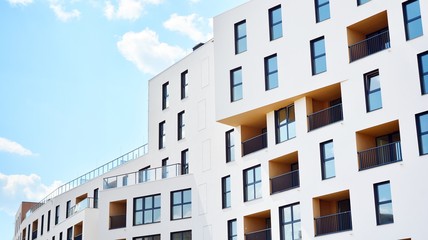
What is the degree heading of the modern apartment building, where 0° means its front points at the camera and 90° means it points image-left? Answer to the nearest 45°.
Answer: approximately 45°
